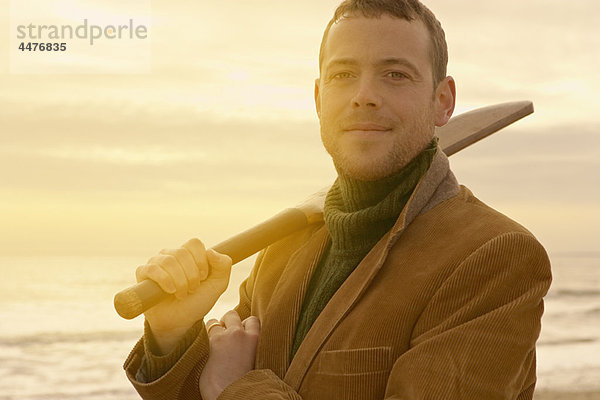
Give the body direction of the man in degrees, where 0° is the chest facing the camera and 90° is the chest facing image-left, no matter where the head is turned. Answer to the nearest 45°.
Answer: approximately 45°
